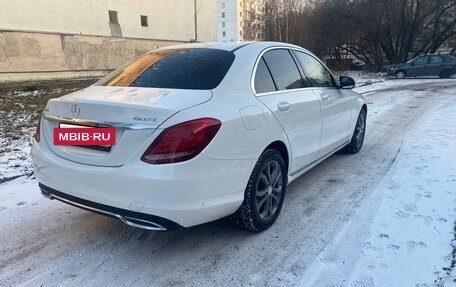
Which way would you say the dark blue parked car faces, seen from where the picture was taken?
facing to the left of the viewer

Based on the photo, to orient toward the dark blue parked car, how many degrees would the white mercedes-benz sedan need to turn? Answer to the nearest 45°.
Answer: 0° — it already faces it

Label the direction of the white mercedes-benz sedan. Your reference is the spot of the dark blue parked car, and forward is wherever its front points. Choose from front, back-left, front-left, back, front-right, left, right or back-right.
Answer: left

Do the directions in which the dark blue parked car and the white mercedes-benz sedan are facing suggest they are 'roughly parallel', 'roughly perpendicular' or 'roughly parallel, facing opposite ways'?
roughly perpendicular

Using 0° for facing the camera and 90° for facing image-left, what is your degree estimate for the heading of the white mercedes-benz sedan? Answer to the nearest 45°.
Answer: approximately 225°

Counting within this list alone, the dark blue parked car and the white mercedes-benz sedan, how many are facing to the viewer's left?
1
